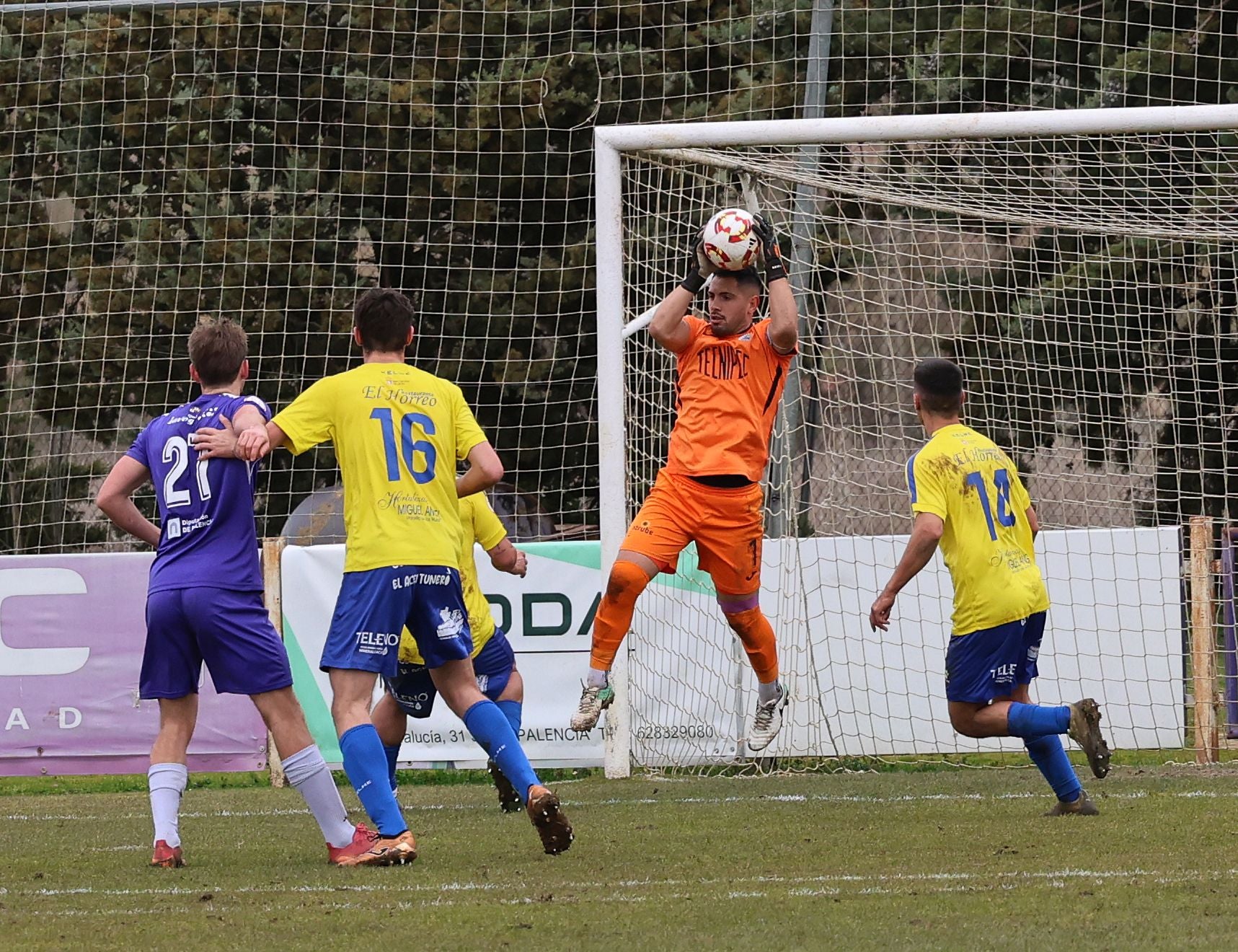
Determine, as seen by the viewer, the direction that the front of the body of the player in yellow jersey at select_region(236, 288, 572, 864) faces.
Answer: away from the camera

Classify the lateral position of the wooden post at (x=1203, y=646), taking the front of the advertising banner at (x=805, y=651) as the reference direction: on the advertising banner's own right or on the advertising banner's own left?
on the advertising banner's own left

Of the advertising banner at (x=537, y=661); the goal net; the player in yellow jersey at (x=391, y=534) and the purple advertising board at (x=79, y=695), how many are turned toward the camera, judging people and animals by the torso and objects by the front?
3

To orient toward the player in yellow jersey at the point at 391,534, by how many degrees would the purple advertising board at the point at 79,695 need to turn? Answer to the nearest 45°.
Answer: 0° — it already faces them

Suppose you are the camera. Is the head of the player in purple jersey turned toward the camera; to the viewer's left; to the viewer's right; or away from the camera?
away from the camera

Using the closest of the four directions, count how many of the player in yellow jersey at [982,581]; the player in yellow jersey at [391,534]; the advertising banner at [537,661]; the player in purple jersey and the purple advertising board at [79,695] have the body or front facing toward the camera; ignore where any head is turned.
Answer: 2

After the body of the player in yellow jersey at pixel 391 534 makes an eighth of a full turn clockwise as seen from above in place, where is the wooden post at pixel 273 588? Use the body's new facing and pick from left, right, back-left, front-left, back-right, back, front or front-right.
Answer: front-left

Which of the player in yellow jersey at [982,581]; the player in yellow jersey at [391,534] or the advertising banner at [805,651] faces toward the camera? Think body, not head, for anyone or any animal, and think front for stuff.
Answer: the advertising banner

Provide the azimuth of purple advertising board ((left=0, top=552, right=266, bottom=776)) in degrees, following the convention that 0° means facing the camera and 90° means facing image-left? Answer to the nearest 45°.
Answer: approximately 0°

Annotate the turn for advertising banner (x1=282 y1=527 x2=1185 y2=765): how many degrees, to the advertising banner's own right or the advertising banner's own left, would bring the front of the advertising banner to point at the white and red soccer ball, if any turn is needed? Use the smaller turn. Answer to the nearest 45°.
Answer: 0° — it already faces it

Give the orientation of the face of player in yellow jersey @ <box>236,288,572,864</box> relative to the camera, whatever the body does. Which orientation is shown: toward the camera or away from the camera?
away from the camera

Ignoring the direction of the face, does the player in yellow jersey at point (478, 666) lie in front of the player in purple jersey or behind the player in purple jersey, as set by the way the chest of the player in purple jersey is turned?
in front

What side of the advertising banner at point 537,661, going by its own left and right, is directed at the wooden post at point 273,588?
right

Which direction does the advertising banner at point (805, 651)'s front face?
toward the camera
